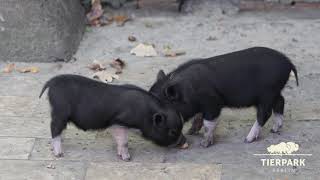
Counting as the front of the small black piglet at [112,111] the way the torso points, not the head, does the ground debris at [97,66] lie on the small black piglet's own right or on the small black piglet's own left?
on the small black piglet's own left

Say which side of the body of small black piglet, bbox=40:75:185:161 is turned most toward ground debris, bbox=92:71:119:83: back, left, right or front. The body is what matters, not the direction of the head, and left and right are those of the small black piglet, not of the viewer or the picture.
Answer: left

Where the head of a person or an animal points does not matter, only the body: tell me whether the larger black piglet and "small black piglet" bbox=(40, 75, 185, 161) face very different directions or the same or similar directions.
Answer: very different directions

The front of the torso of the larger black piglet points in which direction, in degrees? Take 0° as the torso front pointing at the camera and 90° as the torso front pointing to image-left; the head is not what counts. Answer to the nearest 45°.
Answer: approximately 90°

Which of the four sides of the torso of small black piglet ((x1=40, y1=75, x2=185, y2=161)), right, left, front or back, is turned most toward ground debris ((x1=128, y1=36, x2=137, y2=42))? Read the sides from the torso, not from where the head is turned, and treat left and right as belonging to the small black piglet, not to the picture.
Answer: left

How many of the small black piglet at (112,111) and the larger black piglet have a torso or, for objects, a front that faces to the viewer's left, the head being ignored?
1

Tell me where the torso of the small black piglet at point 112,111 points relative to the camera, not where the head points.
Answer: to the viewer's right

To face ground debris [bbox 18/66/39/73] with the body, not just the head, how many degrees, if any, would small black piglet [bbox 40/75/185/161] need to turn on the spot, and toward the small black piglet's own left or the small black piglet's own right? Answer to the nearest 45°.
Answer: approximately 135° to the small black piglet's own left
